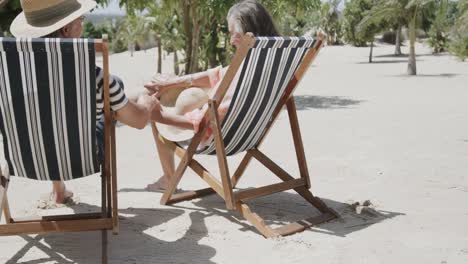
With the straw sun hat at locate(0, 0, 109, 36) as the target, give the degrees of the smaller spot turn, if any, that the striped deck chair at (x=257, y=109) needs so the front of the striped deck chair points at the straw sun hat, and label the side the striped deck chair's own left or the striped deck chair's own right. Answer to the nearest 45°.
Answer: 0° — it already faces it

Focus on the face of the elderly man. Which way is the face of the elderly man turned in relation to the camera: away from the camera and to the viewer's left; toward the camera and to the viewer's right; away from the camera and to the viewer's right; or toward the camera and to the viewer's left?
away from the camera and to the viewer's right

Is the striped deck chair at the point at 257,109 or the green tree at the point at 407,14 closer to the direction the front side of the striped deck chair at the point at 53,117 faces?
the green tree

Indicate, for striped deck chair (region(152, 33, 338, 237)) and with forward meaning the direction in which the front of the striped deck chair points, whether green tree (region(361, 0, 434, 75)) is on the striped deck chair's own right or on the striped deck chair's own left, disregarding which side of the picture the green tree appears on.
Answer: on the striped deck chair's own right

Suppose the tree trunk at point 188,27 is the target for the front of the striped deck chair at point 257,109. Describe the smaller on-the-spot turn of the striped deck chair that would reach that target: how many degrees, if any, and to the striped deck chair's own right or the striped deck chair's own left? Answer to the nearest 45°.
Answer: approximately 45° to the striped deck chair's own right

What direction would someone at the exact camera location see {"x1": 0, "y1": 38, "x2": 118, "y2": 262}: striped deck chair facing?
facing away from the viewer

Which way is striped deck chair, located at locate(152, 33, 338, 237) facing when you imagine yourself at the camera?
facing away from the viewer and to the left of the viewer

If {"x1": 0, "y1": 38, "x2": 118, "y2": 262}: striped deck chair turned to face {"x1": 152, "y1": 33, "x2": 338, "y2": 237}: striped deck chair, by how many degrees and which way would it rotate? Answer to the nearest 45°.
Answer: approximately 90° to its right
